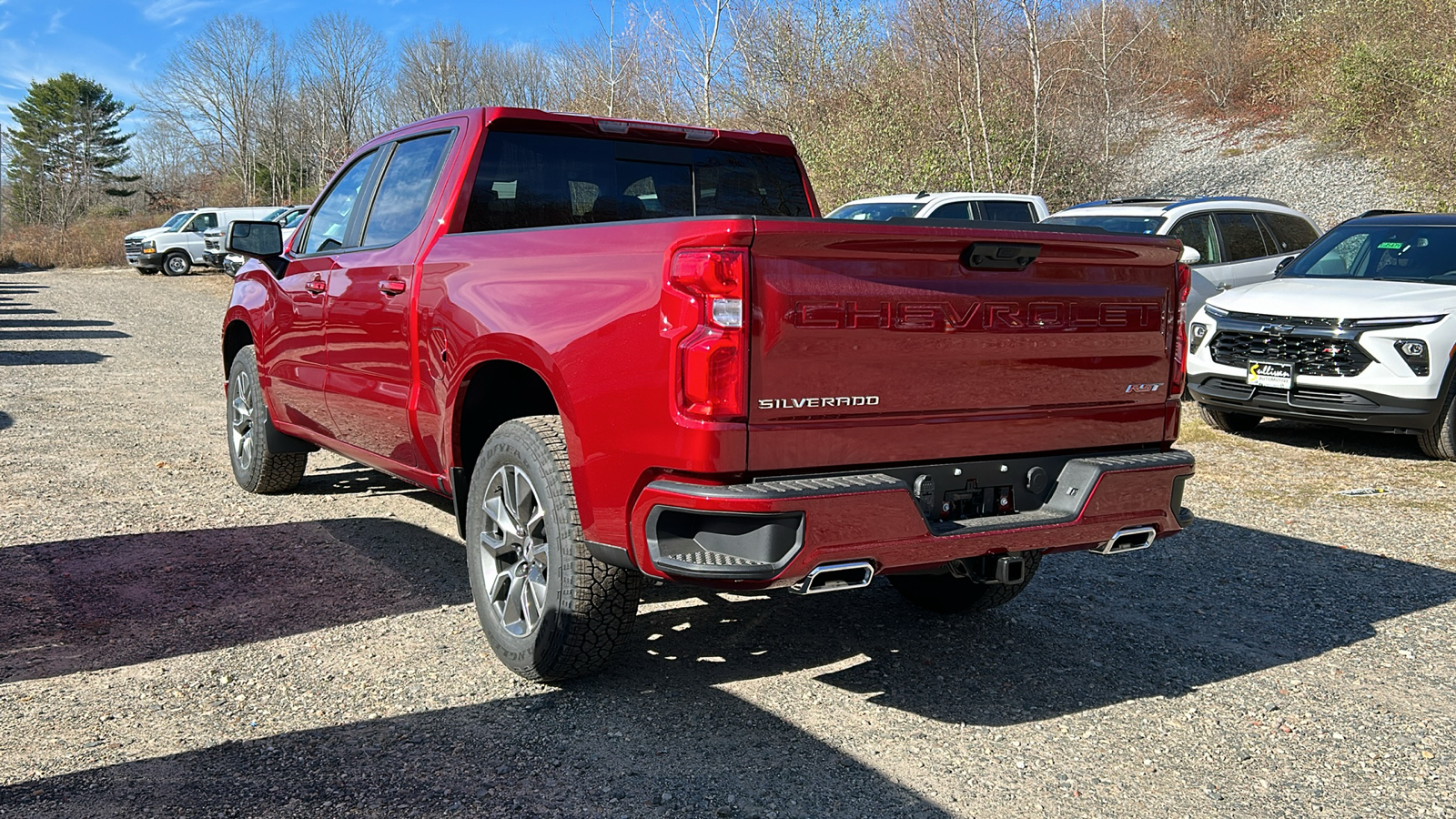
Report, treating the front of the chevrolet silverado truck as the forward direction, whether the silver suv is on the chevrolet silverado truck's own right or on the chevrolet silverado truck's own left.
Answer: on the chevrolet silverado truck's own right

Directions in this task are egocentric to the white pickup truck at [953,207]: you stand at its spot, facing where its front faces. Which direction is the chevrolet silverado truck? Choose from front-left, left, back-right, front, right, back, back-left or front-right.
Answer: front-left

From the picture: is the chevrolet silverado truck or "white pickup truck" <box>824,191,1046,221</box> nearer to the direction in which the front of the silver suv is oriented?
the chevrolet silverado truck

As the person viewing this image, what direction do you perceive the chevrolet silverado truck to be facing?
facing away from the viewer and to the left of the viewer

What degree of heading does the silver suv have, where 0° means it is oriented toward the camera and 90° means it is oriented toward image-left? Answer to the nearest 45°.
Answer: approximately 45°

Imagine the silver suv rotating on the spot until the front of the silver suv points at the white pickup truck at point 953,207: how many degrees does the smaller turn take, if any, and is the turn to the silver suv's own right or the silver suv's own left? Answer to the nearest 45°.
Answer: approximately 90° to the silver suv's own right

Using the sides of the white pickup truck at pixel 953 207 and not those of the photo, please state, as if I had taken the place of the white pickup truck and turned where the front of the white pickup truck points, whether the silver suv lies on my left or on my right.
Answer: on my left

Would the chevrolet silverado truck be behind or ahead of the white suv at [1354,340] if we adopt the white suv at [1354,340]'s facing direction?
ahead

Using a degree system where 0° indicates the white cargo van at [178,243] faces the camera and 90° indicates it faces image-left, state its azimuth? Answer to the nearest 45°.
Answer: approximately 45°
